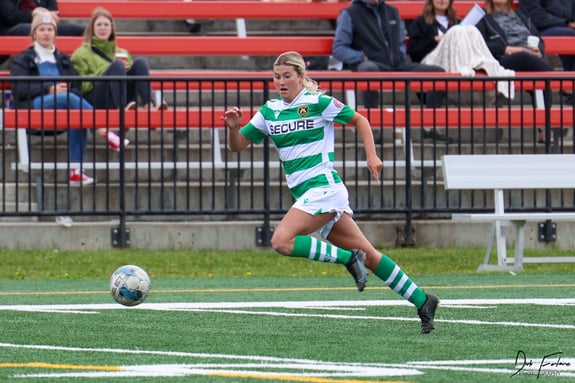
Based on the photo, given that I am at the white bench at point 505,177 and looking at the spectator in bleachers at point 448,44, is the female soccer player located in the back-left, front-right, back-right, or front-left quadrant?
back-left

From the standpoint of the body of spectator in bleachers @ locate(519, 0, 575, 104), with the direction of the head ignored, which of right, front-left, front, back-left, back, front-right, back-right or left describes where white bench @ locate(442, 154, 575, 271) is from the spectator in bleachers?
front

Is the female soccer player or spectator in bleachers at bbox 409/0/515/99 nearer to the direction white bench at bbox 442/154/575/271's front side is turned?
the female soccer player

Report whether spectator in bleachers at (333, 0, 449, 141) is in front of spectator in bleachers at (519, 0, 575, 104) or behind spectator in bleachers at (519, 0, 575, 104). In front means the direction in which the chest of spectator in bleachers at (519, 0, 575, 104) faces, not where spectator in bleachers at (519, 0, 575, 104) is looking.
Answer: in front

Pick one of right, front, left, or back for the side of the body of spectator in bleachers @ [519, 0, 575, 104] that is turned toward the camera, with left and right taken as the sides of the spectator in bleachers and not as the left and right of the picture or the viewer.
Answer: front

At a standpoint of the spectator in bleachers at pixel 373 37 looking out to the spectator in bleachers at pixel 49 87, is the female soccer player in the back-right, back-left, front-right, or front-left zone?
front-left

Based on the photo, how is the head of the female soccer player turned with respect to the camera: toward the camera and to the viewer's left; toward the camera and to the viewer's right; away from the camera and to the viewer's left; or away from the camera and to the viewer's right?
toward the camera and to the viewer's left

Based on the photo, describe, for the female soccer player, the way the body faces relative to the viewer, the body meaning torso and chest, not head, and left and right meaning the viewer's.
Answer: facing the viewer and to the left of the viewer

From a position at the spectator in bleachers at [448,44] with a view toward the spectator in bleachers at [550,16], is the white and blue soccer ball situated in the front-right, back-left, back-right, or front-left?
back-right

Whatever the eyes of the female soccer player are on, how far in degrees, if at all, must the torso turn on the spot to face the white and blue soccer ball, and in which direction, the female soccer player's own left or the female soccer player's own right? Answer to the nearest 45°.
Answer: approximately 45° to the female soccer player's own right

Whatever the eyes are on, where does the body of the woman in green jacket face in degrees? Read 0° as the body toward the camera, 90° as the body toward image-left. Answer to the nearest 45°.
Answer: approximately 315°

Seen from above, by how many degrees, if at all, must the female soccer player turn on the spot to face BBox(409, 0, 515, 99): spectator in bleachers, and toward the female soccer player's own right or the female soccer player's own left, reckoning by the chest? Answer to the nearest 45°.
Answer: approximately 135° to the female soccer player's own right

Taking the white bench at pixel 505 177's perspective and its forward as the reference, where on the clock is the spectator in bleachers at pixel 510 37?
The spectator in bleachers is roughly at 6 o'clock from the white bench.

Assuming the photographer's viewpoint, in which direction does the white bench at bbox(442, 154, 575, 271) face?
facing the viewer

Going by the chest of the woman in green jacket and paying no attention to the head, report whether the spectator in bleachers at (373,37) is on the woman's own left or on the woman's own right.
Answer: on the woman's own left

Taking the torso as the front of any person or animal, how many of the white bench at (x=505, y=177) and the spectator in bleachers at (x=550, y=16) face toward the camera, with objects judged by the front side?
2

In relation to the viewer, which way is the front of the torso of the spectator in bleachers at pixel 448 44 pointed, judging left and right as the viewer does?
facing the viewer and to the right of the viewer
